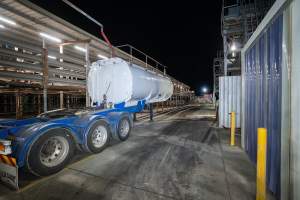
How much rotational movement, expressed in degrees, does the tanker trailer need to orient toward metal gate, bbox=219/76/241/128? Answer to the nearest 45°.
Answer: approximately 45° to its right

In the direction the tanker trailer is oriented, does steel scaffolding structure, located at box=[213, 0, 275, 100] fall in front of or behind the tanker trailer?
in front

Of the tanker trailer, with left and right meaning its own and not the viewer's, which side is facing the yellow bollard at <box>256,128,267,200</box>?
right

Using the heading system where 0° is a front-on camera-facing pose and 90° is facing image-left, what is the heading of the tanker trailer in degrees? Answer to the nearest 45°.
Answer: approximately 225°

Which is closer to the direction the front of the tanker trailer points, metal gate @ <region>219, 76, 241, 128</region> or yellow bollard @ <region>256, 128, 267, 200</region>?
the metal gate

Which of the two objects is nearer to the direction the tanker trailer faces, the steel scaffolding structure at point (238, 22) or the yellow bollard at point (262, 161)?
the steel scaffolding structure
